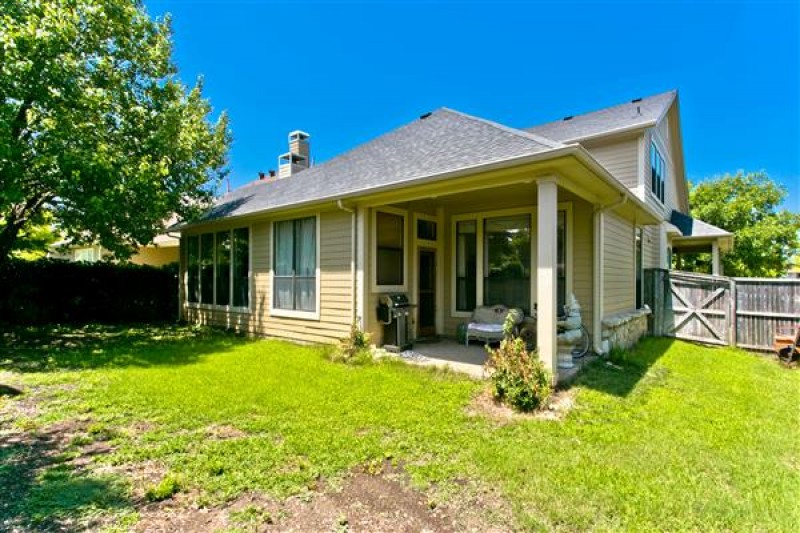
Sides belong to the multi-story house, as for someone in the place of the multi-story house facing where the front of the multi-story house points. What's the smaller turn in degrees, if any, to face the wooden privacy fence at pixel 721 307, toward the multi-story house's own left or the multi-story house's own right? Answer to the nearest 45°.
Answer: approximately 45° to the multi-story house's own right

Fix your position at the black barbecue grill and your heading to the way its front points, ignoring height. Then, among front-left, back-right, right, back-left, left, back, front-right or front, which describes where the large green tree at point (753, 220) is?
left

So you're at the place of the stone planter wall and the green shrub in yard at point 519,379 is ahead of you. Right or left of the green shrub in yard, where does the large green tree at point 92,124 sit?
right

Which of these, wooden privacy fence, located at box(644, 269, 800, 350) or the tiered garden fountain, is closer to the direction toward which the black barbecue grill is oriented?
the tiered garden fountain

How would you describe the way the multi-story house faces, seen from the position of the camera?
facing away from the viewer and to the right of the viewer

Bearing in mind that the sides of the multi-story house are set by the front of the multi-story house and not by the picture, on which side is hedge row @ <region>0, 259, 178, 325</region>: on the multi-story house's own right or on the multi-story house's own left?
on the multi-story house's own left

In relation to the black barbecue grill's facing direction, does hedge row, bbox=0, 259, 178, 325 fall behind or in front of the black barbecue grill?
behind

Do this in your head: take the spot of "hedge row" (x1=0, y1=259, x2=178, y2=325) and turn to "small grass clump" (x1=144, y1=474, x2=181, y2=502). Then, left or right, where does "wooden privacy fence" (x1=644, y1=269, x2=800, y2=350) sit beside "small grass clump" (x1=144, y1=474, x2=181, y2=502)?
left

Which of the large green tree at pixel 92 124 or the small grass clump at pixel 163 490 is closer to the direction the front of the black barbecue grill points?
the small grass clump

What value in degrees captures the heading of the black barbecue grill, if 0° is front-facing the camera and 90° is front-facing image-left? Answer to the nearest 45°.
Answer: approximately 315°
